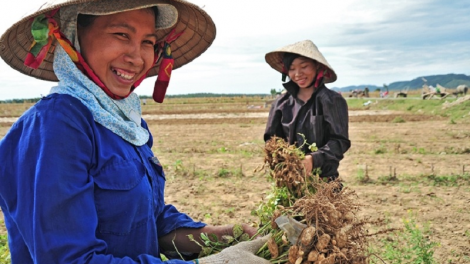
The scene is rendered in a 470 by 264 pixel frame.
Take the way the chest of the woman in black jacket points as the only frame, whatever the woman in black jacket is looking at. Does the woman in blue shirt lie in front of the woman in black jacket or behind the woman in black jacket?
in front

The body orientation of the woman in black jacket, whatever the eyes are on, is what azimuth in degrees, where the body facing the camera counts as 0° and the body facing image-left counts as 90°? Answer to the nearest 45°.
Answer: approximately 45°

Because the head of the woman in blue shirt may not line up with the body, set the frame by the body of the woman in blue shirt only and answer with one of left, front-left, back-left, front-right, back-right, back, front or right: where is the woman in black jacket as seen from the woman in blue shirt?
left

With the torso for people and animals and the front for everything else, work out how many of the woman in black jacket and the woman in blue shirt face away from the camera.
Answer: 0

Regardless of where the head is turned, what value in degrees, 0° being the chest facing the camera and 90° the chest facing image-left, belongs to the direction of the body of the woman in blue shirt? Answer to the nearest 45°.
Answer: approximately 315°
